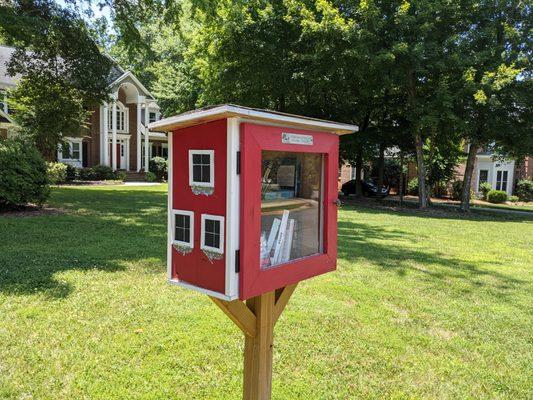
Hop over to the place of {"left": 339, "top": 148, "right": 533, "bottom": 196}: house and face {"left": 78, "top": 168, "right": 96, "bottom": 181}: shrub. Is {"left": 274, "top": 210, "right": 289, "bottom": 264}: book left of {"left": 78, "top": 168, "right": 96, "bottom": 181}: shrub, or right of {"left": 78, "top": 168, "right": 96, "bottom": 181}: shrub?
left

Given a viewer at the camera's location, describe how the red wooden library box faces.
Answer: facing the viewer and to the right of the viewer

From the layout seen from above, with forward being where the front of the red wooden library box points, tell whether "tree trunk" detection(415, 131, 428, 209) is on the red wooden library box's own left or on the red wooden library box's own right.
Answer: on the red wooden library box's own left

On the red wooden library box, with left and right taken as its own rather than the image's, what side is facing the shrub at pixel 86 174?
back

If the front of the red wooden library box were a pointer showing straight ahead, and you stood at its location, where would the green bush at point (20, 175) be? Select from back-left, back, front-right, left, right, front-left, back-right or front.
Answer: back

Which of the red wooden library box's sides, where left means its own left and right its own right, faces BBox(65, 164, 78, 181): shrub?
back

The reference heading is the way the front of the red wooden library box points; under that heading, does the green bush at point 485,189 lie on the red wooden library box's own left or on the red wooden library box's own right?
on the red wooden library box's own left

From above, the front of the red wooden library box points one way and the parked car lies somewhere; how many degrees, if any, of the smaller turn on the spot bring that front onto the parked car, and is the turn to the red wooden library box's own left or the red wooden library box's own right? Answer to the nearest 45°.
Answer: approximately 135° to the red wooden library box's own left

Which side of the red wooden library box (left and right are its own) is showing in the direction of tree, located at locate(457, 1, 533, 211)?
left

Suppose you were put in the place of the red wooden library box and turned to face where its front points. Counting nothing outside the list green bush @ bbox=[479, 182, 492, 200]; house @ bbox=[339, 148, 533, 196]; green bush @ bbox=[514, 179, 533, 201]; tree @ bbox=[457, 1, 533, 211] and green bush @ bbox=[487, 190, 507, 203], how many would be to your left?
5

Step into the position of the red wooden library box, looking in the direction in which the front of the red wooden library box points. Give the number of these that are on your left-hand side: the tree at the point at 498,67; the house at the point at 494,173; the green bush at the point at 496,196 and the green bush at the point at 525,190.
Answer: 4

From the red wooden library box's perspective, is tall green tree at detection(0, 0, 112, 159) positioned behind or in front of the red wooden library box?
behind

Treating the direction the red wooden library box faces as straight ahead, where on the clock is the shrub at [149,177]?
The shrub is roughly at 7 o'clock from the red wooden library box.
